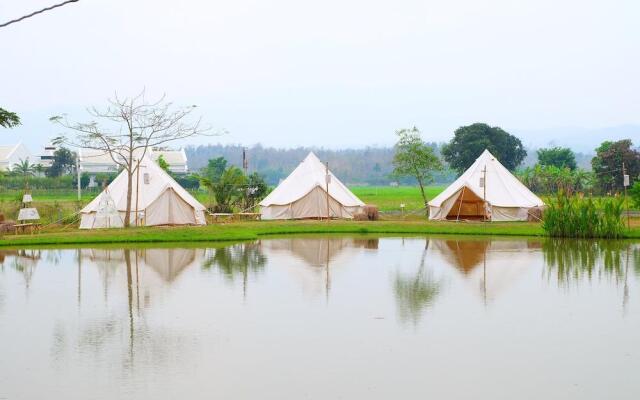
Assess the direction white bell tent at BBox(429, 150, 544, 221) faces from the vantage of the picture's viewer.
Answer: facing the viewer and to the left of the viewer

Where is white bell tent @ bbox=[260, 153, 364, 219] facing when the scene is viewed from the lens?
facing the viewer

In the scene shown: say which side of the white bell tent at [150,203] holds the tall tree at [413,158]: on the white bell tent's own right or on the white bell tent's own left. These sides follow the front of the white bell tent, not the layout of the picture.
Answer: on the white bell tent's own left

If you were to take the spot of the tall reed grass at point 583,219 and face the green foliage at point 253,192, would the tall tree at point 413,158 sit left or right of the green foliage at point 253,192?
right

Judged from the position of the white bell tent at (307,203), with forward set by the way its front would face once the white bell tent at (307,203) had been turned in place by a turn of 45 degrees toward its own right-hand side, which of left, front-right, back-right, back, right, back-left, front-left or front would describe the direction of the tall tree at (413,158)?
back

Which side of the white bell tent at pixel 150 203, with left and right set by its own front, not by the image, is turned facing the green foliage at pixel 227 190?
left

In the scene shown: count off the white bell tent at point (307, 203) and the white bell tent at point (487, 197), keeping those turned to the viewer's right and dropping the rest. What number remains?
0

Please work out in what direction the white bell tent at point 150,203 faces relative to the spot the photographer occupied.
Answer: facing the viewer and to the right of the viewer

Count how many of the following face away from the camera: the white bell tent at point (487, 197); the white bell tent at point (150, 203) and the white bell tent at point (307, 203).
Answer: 0

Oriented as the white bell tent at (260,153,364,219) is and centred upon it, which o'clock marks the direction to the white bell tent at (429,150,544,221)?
the white bell tent at (429,150,544,221) is roughly at 9 o'clock from the white bell tent at (260,153,364,219).
